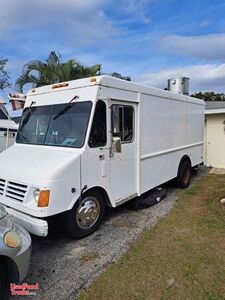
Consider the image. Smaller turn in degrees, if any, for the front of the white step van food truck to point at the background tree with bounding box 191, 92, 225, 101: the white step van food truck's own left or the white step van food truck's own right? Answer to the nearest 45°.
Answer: approximately 180°

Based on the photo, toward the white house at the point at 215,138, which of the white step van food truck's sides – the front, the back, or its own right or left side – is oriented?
back

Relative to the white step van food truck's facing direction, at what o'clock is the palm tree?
The palm tree is roughly at 4 o'clock from the white step van food truck.

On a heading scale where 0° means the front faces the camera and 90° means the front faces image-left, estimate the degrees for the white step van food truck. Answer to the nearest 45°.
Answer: approximately 45°

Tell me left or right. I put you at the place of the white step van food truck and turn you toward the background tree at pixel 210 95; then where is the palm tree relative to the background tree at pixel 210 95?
left
